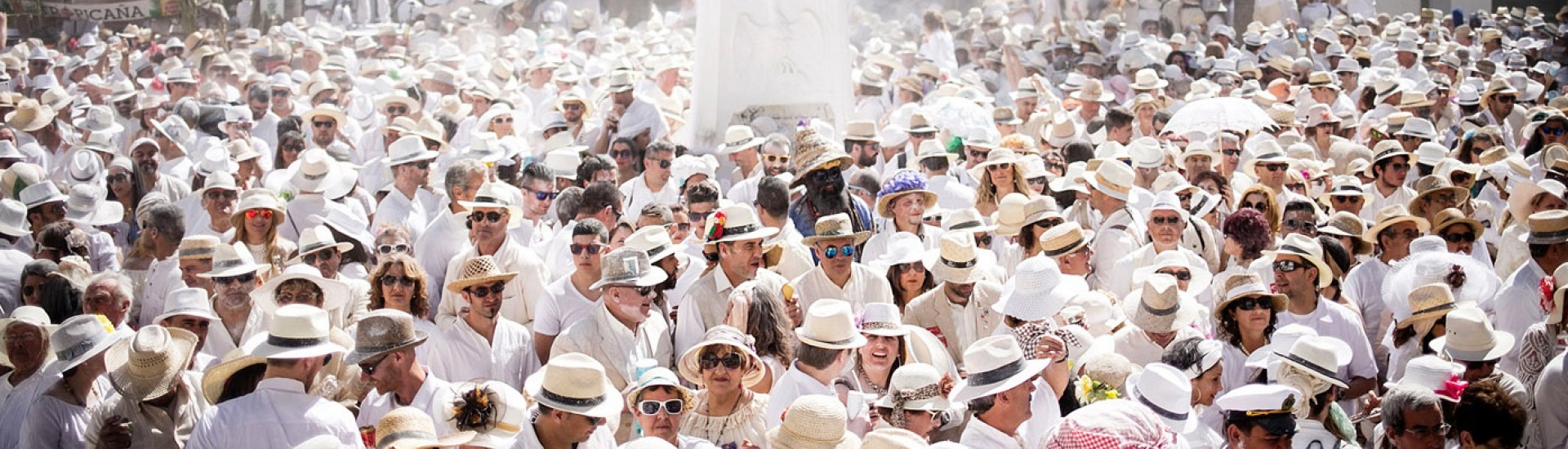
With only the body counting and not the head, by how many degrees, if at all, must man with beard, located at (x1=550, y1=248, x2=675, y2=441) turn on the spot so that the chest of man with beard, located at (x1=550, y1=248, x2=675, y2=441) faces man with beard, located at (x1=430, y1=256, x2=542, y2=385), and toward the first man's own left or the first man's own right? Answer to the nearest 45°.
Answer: approximately 135° to the first man's own right

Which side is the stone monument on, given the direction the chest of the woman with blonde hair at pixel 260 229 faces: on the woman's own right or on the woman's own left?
on the woman's own left

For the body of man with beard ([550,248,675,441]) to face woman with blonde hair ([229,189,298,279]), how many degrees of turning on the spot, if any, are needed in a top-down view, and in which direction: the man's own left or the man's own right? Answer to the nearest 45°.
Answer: approximately 180°

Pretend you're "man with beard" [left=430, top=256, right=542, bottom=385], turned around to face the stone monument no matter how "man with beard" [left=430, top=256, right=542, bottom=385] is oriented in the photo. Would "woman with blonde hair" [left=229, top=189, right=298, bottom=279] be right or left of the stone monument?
left

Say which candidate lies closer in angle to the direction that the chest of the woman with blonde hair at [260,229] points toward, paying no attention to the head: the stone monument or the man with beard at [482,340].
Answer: the man with beard

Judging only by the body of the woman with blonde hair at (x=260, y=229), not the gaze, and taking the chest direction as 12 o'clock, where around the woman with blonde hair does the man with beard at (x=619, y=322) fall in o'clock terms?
The man with beard is roughly at 11 o'clock from the woman with blonde hair.

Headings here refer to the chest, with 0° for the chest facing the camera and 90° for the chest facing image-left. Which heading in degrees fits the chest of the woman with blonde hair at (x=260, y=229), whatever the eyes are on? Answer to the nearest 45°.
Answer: approximately 0°

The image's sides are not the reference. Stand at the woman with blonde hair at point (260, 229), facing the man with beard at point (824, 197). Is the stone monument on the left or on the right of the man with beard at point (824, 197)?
left

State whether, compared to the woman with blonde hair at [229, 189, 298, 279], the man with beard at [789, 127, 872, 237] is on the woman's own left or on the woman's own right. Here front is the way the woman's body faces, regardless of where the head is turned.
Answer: on the woman's own left

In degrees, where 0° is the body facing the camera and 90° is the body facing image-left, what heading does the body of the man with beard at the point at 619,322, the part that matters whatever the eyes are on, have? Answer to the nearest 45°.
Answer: approximately 315°

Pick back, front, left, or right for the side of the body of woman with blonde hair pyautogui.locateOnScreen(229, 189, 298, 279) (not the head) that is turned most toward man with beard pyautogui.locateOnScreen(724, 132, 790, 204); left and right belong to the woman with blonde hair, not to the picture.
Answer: left

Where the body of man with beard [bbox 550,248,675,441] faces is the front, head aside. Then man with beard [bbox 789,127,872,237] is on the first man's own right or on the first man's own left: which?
on the first man's own left
